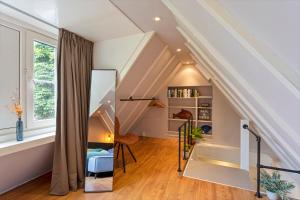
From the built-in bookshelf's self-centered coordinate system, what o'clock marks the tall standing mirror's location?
The tall standing mirror is roughly at 1 o'clock from the built-in bookshelf.

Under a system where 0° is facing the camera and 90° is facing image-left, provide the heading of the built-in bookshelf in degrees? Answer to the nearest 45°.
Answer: approximately 0°

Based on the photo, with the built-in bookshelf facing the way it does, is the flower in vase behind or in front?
in front

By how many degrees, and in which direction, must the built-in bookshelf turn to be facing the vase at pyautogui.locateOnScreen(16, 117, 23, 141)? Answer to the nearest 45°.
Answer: approximately 45° to its right

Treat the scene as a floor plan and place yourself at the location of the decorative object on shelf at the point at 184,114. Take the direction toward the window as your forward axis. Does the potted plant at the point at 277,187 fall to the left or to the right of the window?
left

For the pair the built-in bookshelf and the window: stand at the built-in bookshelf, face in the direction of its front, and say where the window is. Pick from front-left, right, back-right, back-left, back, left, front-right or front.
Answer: front-right
